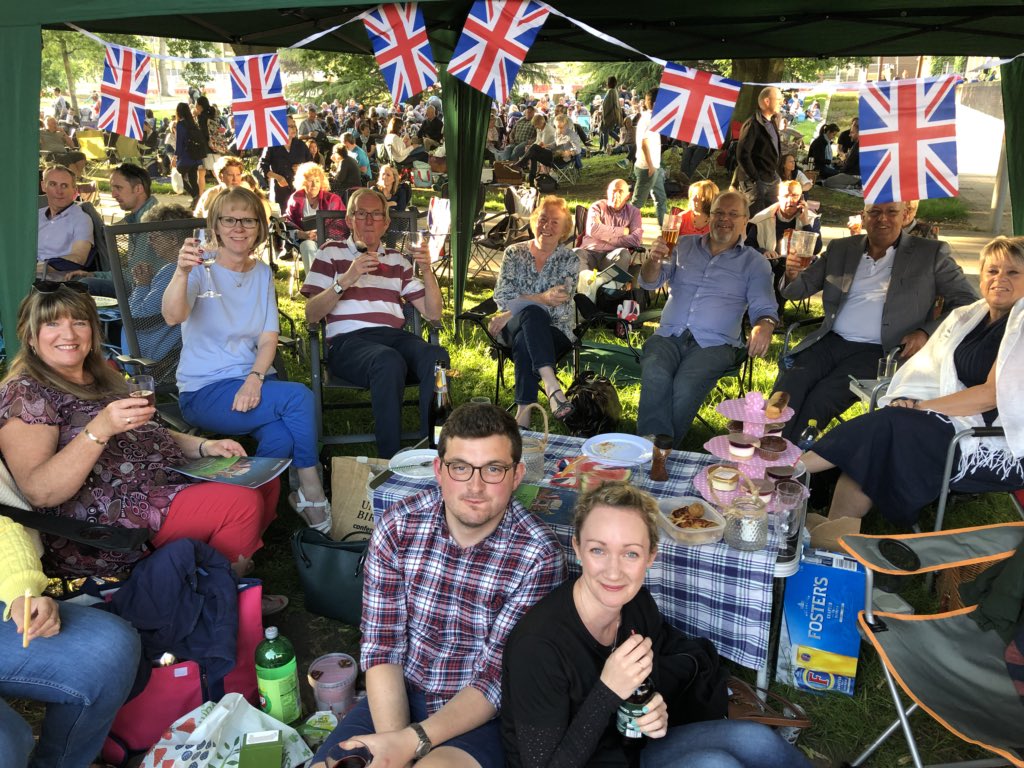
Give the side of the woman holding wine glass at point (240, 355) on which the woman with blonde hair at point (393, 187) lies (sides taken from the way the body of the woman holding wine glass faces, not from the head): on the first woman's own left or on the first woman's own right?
on the first woman's own left

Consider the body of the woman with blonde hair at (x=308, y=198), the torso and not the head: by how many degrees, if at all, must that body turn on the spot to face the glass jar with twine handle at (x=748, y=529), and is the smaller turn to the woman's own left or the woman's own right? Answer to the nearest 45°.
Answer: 0° — they already face it
